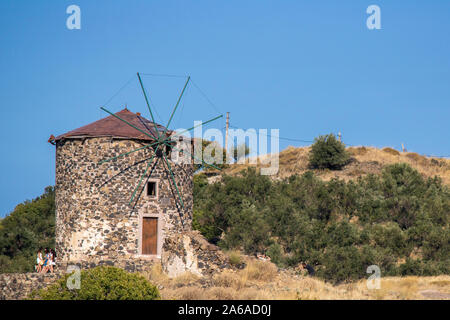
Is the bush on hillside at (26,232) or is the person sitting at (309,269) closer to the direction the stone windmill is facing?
the person sitting

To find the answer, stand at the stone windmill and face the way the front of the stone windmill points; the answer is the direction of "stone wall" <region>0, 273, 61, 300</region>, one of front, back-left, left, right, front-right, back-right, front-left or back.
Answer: right

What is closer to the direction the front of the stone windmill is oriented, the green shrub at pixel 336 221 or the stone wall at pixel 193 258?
the stone wall

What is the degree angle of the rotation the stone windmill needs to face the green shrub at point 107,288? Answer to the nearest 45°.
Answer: approximately 45° to its right

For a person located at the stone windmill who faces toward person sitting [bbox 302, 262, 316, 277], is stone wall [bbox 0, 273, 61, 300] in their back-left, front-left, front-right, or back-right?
back-right

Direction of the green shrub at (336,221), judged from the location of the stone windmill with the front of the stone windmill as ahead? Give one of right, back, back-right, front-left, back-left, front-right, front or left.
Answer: left

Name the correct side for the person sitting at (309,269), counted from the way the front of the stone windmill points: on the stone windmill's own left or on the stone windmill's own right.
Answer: on the stone windmill's own left

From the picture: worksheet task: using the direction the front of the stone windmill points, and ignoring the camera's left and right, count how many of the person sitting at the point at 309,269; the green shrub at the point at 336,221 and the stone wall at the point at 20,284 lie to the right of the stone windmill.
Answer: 1

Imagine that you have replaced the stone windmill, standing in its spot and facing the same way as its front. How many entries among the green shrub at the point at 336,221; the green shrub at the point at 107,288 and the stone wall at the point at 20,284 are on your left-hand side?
1

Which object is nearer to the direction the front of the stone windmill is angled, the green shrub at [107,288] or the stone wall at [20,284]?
the green shrub

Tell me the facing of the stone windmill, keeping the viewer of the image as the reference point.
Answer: facing the viewer and to the right of the viewer
